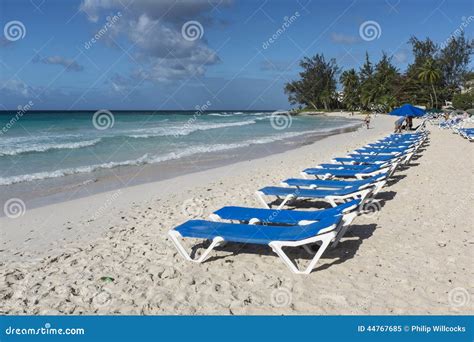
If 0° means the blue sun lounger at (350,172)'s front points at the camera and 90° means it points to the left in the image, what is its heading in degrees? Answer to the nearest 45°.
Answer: approximately 90°

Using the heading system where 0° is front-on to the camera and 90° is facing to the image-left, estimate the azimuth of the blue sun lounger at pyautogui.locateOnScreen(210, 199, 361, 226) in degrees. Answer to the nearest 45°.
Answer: approximately 90°

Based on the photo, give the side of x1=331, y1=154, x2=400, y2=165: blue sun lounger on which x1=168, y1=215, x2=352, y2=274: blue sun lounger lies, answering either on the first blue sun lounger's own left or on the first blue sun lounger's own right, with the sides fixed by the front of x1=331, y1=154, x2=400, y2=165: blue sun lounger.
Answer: on the first blue sun lounger's own left

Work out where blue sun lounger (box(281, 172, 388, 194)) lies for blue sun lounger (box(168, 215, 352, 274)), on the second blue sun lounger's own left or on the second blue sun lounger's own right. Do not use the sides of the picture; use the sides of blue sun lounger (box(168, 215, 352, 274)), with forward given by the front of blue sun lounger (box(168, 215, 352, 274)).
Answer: on the second blue sun lounger's own right

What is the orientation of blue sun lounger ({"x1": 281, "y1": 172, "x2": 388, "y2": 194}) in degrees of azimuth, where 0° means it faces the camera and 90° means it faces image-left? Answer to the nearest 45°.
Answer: approximately 90°

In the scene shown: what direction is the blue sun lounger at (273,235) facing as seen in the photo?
to the viewer's left

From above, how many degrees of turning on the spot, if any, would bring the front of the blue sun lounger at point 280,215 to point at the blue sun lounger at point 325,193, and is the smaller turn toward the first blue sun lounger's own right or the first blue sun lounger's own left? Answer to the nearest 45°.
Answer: approximately 135° to the first blue sun lounger's own right

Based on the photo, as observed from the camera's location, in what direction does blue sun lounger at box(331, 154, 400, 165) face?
facing to the left of the viewer

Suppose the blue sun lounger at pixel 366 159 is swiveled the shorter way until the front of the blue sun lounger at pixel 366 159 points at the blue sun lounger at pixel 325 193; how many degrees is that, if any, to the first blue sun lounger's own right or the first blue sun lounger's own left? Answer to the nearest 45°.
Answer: approximately 90° to the first blue sun lounger's own left

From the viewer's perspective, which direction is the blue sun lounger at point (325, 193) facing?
to the viewer's left
